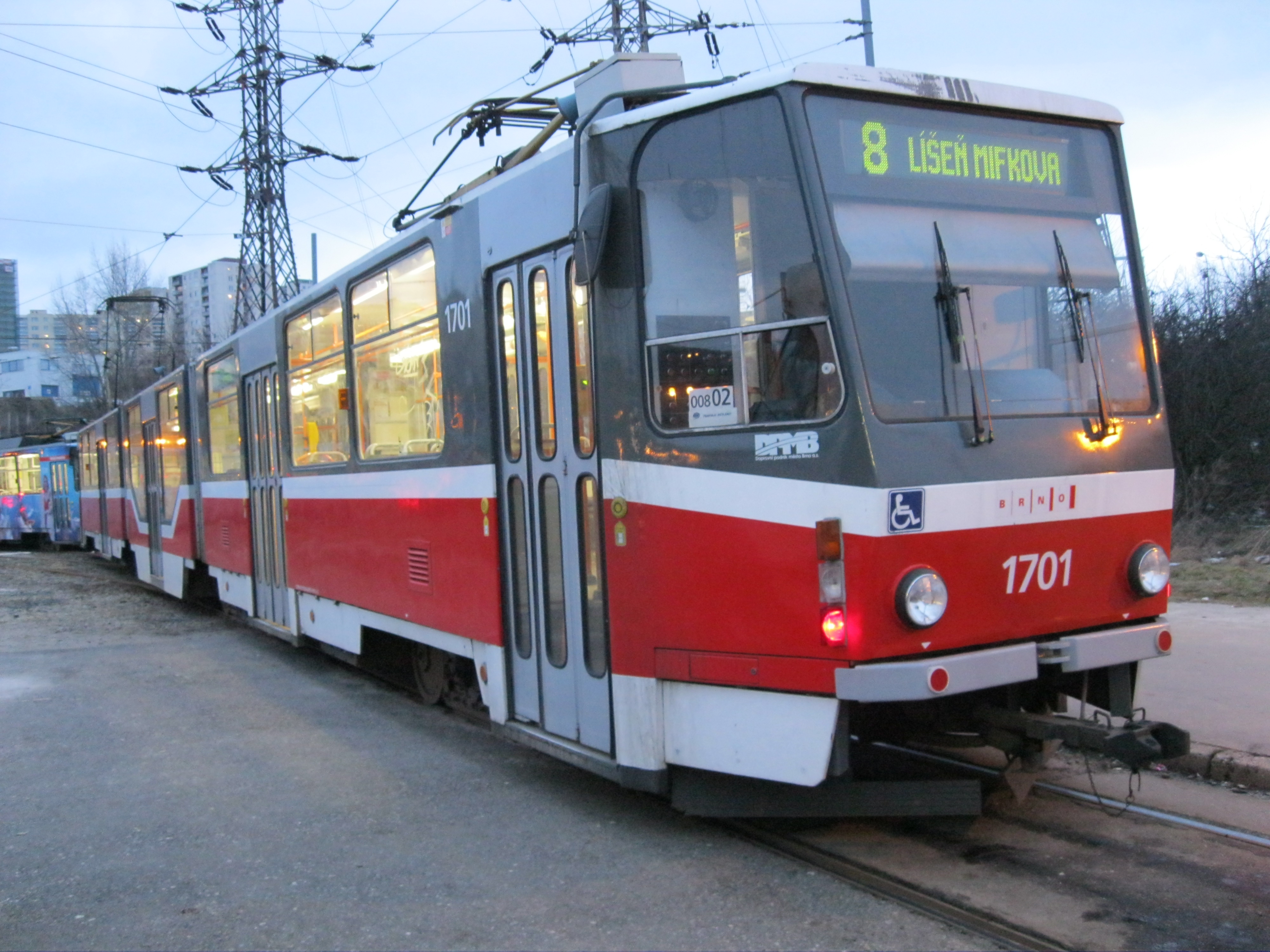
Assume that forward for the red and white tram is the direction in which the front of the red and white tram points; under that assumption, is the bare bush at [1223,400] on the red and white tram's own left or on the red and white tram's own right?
on the red and white tram's own left

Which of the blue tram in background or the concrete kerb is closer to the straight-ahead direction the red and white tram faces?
the concrete kerb

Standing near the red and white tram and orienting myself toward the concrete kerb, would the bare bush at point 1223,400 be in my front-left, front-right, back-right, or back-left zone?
front-left

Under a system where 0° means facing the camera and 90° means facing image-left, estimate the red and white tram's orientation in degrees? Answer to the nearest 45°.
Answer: approximately 315°

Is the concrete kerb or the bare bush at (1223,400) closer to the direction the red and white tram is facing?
the concrete kerb

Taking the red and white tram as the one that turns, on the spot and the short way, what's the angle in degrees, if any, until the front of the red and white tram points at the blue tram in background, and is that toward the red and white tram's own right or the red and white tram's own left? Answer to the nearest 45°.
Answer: approximately 180°

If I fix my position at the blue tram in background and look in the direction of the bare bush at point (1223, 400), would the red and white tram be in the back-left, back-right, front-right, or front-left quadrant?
front-right
